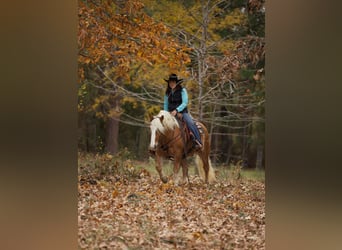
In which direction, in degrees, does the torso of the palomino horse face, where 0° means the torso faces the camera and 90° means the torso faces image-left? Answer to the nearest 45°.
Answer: approximately 45°

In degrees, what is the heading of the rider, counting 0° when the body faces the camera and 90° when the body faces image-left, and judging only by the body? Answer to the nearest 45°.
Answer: approximately 45°
